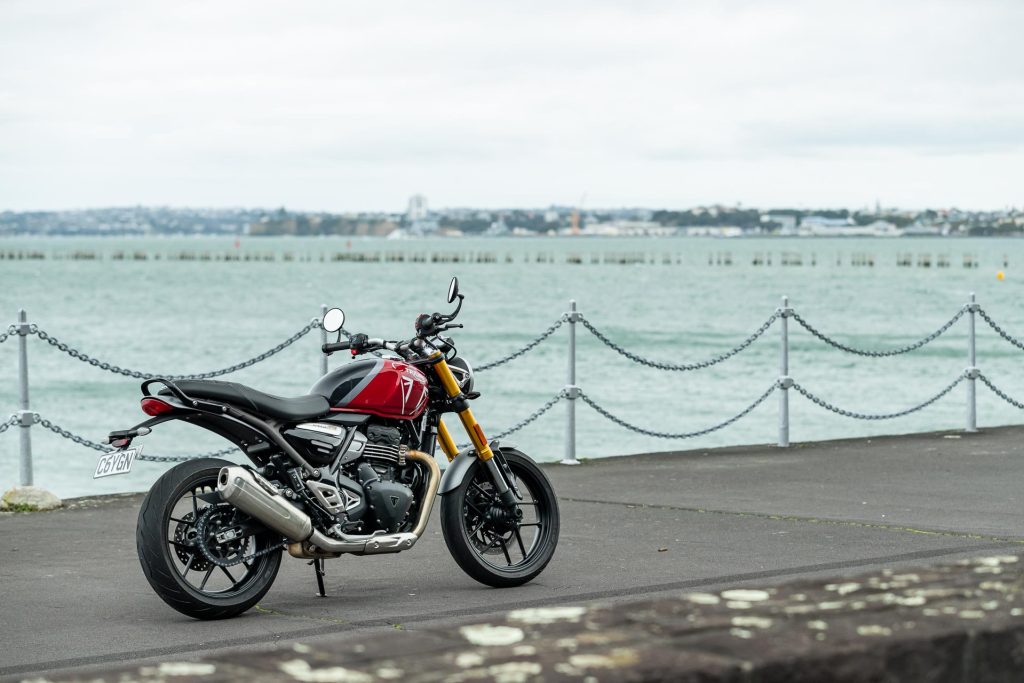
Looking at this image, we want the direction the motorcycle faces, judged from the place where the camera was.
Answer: facing away from the viewer and to the right of the viewer
